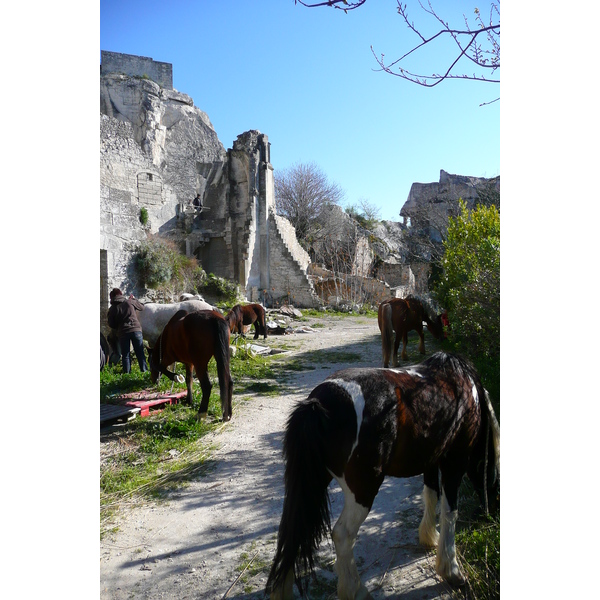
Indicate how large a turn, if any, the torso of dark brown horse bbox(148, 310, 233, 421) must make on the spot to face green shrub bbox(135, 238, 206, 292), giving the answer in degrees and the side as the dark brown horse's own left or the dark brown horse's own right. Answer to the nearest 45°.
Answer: approximately 45° to the dark brown horse's own right

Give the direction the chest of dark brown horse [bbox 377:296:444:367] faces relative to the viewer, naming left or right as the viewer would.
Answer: facing away from the viewer and to the right of the viewer

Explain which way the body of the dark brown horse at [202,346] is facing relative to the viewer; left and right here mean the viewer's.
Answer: facing away from the viewer and to the left of the viewer

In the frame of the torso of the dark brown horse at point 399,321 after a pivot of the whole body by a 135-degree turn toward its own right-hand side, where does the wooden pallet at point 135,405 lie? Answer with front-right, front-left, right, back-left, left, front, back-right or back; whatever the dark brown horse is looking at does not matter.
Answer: front-right

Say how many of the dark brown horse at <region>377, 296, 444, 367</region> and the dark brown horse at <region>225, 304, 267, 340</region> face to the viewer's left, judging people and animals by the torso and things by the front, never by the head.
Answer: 1

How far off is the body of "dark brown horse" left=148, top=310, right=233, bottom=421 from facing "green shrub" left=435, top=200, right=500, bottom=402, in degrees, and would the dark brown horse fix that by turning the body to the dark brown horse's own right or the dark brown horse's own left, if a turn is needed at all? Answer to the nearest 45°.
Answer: approximately 135° to the dark brown horse's own right

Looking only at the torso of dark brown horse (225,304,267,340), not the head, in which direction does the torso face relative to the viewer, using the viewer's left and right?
facing to the left of the viewer

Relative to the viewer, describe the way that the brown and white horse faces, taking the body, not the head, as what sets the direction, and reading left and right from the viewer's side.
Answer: facing away from the viewer and to the right of the viewer

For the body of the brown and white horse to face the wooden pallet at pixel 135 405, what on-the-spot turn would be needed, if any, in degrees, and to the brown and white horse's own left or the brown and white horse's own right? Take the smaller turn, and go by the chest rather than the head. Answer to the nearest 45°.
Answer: approximately 90° to the brown and white horse's own left

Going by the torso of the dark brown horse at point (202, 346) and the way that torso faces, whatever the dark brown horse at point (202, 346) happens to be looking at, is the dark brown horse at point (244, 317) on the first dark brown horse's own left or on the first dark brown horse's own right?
on the first dark brown horse's own right

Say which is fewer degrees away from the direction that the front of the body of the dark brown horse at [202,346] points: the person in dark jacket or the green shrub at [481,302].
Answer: the person in dark jacket
